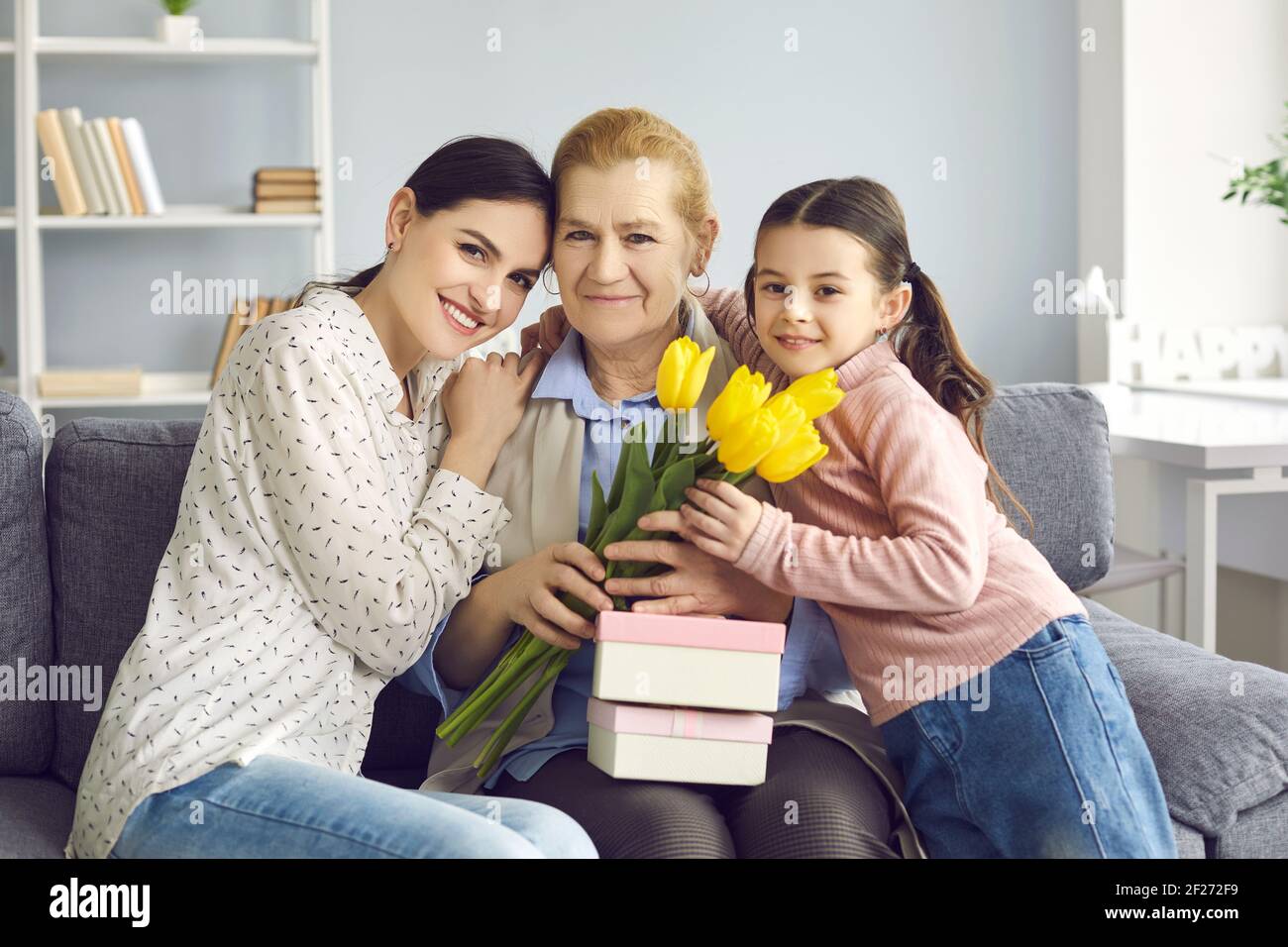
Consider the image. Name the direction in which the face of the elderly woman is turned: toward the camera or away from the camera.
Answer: toward the camera

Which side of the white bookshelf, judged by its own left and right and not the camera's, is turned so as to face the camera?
front

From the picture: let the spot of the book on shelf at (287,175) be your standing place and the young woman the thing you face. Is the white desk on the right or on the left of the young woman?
left

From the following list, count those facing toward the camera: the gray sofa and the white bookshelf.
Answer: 2

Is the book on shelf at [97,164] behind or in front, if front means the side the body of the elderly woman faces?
behind

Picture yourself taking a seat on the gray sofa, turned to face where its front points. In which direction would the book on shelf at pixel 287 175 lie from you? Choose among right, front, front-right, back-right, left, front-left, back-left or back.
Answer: back

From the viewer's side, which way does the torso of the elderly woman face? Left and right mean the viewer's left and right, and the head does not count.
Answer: facing the viewer

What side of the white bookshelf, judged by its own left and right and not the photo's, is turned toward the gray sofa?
front

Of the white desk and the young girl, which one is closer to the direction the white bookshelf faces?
the young girl

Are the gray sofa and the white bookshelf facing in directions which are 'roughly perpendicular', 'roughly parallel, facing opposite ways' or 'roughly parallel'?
roughly parallel

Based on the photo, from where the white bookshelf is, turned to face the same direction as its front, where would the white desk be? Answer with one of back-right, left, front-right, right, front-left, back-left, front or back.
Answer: front-left
